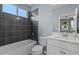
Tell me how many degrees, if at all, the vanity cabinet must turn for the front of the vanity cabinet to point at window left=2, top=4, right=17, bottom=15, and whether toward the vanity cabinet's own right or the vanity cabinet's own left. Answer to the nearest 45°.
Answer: approximately 45° to the vanity cabinet's own right

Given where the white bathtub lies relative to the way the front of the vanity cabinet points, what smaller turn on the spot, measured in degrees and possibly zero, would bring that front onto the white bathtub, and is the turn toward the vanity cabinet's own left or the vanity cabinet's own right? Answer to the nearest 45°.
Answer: approximately 45° to the vanity cabinet's own right

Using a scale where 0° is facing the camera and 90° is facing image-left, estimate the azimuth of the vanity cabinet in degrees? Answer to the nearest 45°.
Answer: approximately 45°
